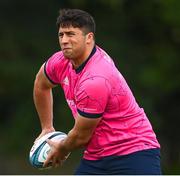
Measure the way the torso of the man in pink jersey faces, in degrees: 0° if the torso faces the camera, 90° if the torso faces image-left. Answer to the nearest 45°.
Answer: approximately 45°
